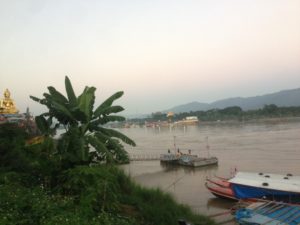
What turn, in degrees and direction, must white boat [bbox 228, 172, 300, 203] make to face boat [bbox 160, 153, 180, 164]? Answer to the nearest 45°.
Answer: approximately 45° to its right

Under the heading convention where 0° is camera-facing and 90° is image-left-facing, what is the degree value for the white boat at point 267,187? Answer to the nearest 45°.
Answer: approximately 90°

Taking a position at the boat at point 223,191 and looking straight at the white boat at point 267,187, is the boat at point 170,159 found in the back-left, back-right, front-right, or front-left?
back-left

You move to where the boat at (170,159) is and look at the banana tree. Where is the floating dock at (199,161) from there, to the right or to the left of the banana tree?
left

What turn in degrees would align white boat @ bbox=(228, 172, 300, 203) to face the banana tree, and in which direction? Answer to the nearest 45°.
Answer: approximately 45° to its left

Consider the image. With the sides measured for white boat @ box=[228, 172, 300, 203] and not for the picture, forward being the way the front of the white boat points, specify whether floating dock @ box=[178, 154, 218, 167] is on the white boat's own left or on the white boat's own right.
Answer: on the white boat's own right

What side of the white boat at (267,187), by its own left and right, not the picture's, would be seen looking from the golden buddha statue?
front

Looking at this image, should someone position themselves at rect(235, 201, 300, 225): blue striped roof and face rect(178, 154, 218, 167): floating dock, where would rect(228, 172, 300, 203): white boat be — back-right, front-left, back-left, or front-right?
front-right

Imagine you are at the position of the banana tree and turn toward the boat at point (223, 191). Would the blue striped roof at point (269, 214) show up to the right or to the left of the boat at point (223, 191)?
right

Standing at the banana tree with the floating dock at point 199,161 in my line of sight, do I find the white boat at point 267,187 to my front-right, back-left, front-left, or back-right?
front-right

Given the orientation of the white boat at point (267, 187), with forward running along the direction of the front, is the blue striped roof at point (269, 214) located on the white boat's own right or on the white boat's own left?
on the white boat's own left

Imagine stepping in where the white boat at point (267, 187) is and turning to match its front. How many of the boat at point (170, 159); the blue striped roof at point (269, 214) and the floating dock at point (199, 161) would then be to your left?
1
